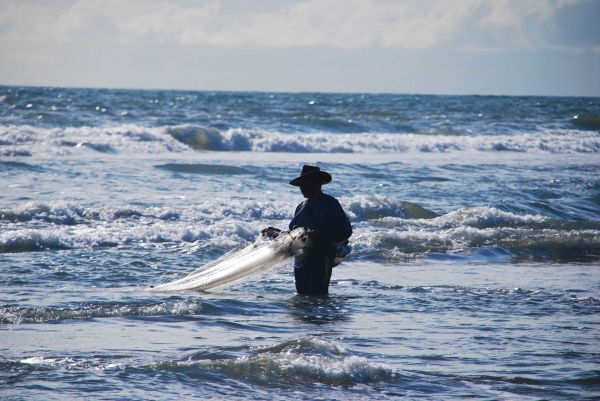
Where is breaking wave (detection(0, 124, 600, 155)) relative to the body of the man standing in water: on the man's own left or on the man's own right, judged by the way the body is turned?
on the man's own right

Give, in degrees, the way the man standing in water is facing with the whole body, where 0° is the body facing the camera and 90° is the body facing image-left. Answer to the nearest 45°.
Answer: approximately 45°

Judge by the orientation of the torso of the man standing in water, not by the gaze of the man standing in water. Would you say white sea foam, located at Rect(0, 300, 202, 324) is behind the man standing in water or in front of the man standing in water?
in front
